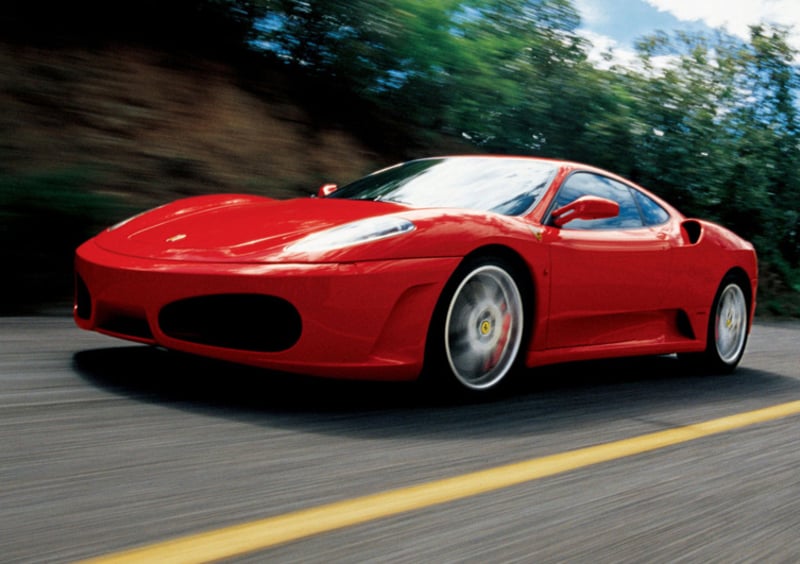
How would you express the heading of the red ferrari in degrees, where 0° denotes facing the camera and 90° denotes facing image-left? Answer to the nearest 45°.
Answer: approximately 45°
